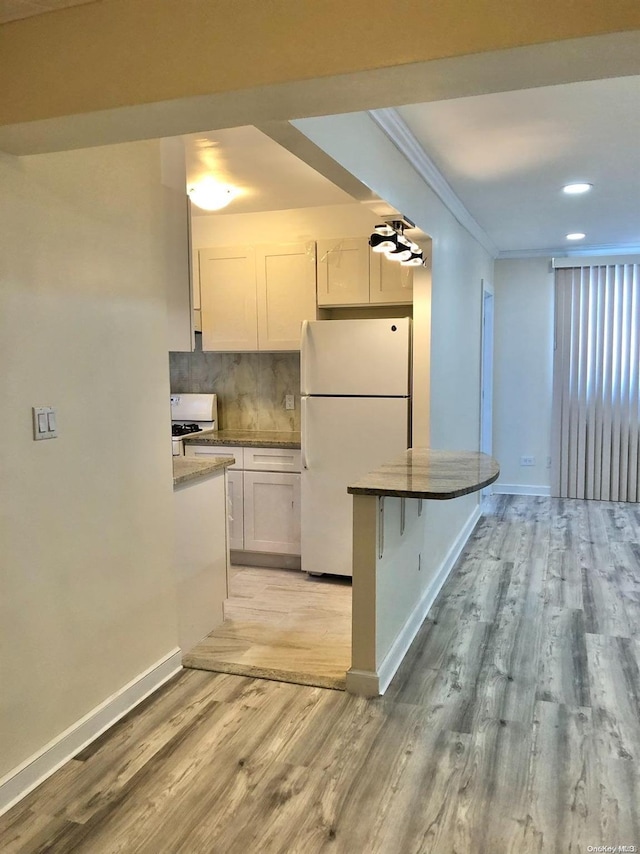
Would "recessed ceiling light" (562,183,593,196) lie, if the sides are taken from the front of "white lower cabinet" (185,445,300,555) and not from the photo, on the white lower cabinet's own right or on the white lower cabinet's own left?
on the white lower cabinet's own left

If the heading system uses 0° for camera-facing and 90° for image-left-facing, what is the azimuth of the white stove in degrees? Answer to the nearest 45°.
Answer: approximately 0°

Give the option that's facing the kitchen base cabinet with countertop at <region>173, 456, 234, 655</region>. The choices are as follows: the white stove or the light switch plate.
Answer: the white stove

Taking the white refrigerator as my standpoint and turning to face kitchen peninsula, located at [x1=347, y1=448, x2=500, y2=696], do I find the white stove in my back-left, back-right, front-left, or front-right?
back-right

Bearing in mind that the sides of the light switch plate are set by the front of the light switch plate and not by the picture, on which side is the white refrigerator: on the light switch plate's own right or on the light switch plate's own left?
on the light switch plate's own left

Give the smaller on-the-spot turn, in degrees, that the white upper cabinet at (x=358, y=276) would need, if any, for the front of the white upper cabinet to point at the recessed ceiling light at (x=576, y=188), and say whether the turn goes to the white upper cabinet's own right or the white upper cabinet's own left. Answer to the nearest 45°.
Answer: approximately 90° to the white upper cabinet's own left

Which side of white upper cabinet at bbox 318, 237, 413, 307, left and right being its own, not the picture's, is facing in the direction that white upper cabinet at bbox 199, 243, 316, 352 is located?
right
